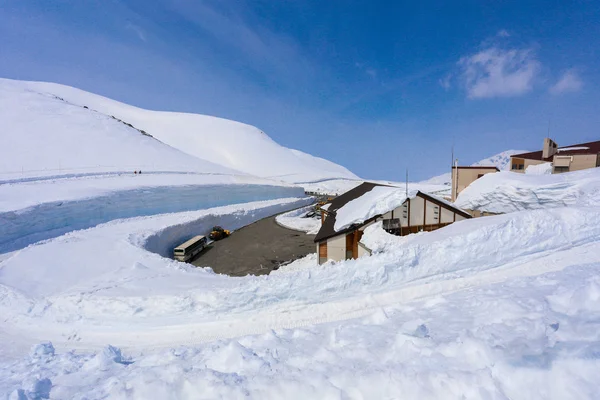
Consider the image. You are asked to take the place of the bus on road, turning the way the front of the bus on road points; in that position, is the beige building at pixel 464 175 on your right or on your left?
on your left

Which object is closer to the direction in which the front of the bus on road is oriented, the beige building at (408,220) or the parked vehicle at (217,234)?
the beige building
